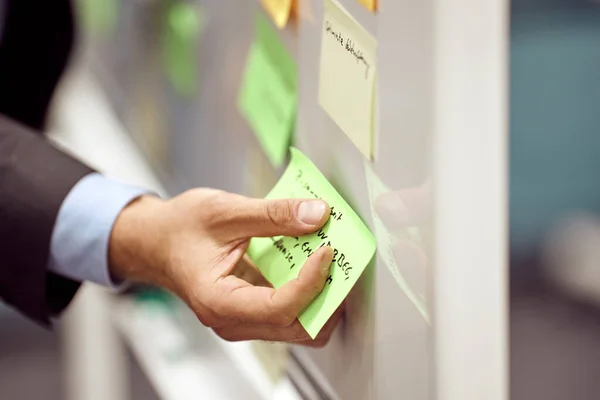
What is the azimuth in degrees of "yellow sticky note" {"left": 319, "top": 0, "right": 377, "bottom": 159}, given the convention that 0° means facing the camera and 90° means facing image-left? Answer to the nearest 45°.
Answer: approximately 45°

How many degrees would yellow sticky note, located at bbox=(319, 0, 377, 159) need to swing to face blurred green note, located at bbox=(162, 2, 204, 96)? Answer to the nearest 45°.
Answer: approximately 135° to its right

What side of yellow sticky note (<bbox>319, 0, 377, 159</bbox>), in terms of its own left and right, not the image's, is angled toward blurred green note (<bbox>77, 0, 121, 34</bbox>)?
right
